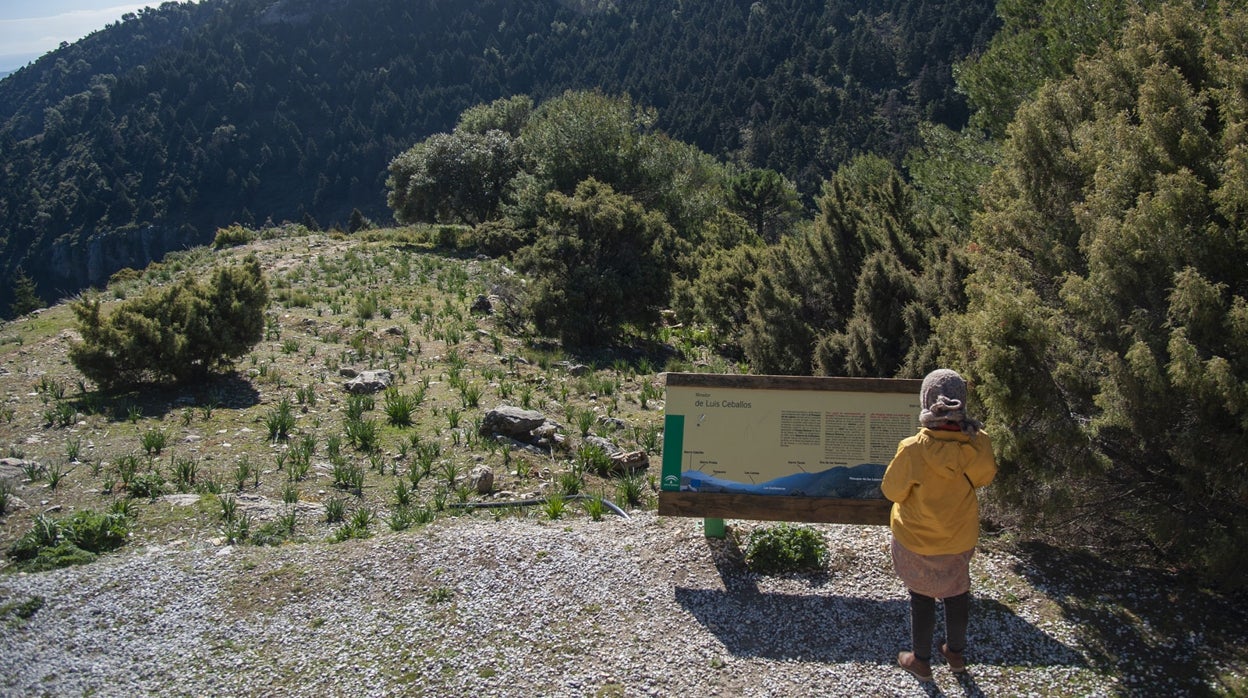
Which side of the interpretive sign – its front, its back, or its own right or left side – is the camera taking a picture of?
front

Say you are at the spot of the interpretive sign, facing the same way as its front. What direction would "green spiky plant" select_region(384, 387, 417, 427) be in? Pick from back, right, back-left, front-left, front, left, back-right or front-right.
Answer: back-right

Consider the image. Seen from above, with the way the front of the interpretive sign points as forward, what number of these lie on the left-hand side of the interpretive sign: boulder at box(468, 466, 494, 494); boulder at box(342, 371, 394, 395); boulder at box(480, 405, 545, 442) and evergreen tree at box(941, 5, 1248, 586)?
1

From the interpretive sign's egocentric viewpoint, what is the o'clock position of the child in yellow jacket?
The child in yellow jacket is roughly at 11 o'clock from the interpretive sign.

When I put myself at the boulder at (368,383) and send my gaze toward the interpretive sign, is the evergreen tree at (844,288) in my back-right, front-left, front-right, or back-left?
front-left

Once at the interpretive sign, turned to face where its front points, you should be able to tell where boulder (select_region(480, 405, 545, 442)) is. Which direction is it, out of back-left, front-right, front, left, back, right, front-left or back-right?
back-right

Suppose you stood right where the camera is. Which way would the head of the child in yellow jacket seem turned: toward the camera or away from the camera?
away from the camera

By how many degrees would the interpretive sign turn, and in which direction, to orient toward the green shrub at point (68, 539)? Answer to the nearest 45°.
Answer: approximately 90° to its right

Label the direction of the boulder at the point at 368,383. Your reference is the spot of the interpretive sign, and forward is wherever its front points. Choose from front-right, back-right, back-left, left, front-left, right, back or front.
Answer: back-right

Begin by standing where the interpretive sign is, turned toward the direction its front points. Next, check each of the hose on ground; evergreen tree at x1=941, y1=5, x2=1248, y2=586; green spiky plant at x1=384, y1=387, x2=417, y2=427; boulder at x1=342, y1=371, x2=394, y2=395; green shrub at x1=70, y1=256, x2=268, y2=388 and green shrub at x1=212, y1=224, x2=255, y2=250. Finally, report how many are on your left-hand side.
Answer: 1

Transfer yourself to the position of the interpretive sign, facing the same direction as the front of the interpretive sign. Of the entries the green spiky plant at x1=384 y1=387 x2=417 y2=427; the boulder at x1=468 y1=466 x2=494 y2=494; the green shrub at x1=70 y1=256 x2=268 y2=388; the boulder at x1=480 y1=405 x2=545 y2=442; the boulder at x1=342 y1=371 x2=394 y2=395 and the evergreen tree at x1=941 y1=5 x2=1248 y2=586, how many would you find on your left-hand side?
1

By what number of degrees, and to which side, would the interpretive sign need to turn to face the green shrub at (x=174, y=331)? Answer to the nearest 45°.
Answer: approximately 135° to its right

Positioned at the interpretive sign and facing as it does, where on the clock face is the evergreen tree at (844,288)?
The evergreen tree is roughly at 6 o'clock from the interpretive sign.

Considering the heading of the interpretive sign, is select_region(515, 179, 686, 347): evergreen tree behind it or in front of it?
behind

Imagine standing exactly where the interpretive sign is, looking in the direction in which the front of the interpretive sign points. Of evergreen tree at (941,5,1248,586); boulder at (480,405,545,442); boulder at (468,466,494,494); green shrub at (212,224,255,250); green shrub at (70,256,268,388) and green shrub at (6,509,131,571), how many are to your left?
1

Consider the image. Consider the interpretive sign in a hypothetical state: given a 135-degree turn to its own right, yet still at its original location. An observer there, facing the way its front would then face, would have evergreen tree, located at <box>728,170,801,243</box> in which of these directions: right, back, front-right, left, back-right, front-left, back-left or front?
front-right
